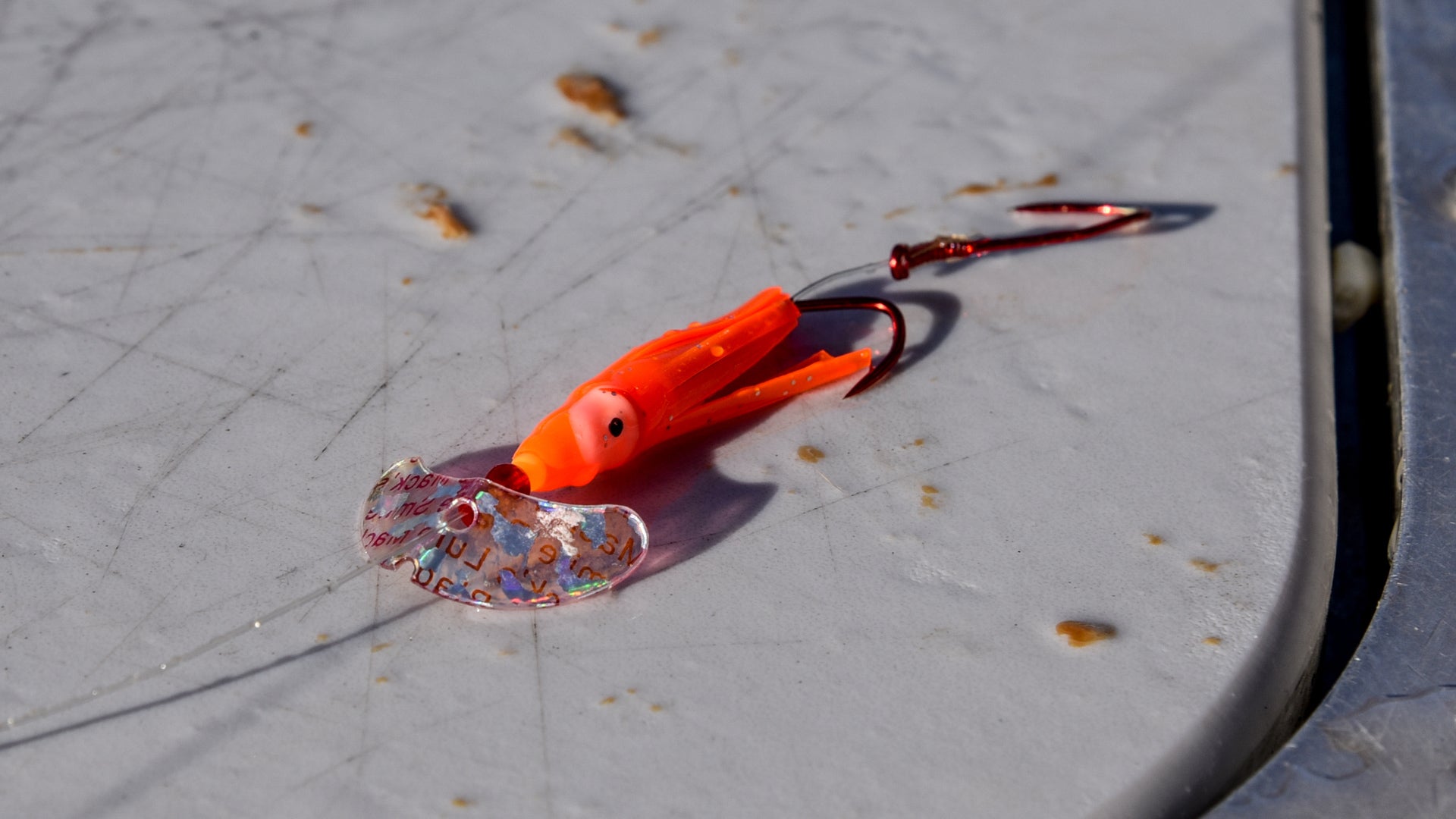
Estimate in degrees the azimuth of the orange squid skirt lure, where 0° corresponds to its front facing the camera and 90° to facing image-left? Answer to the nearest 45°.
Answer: approximately 45°
